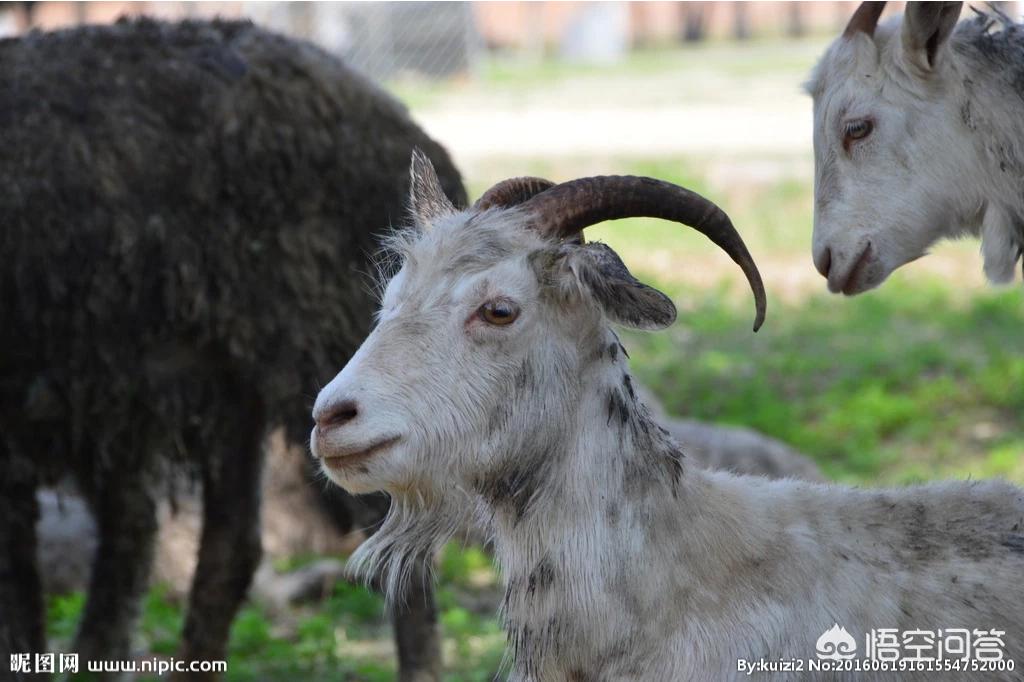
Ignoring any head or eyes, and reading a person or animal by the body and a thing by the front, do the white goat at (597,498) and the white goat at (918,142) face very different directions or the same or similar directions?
same or similar directions

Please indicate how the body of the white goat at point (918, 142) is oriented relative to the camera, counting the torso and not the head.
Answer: to the viewer's left

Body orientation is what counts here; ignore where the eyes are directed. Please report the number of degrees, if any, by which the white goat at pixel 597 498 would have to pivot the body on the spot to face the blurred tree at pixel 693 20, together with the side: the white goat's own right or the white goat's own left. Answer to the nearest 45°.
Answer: approximately 90° to the white goat's own right

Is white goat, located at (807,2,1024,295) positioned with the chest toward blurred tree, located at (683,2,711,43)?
no

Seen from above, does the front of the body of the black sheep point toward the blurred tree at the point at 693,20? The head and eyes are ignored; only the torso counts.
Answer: no

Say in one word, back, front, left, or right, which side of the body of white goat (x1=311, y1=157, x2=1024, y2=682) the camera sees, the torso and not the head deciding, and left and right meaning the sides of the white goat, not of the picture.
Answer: left

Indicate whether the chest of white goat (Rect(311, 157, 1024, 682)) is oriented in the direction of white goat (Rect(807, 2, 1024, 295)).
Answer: no

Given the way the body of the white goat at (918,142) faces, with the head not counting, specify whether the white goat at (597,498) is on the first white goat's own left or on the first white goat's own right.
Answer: on the first white goat's own left
